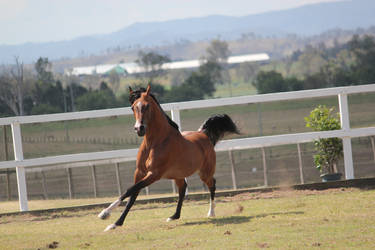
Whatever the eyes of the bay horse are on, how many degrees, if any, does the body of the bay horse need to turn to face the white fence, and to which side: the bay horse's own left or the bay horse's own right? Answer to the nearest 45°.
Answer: approximately 135° to the bay horse's own right

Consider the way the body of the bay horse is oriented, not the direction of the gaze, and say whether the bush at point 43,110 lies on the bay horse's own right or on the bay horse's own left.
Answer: on the bay horse's own right

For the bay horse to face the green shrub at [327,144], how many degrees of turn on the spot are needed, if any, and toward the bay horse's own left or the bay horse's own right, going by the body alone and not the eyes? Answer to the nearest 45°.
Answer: approximately 180°

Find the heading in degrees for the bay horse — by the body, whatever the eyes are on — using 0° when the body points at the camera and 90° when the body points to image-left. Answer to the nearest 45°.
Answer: approximately 45°
